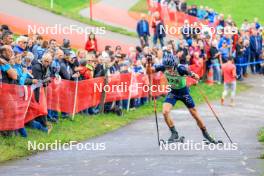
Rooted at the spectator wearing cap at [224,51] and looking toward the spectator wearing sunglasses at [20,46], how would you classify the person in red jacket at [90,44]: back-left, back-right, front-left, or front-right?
front-right

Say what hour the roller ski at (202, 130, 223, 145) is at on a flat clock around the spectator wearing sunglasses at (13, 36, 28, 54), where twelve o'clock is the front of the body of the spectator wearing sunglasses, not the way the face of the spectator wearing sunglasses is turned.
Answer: The roller ski is roughly at 1 o'clock from the spectator wearing sunglasses.

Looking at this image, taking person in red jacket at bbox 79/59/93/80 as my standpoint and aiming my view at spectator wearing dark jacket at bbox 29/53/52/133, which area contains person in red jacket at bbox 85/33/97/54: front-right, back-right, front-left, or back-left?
back-right

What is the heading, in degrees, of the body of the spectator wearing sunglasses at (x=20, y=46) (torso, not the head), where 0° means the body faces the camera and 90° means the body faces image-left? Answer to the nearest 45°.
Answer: approximately 270°

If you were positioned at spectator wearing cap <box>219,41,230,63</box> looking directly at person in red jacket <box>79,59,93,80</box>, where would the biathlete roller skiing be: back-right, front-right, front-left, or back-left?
front-left

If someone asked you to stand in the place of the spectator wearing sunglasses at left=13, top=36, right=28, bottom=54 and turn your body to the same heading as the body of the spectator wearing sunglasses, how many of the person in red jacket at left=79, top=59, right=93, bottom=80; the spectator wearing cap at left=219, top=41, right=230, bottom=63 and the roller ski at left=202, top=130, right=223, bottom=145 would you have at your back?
0

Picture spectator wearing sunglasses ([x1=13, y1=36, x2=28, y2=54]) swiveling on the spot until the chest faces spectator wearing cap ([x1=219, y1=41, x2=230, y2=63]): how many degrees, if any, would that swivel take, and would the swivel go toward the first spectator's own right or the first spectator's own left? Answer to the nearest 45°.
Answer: approximately 45° to the first spectator's own left

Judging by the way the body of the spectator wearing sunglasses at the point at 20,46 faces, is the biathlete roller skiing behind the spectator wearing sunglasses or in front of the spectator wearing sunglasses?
in front
